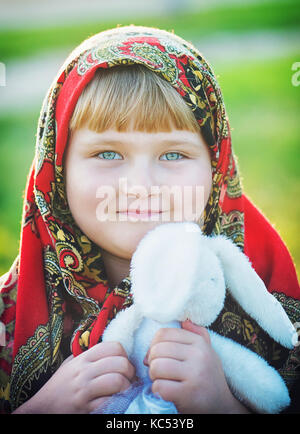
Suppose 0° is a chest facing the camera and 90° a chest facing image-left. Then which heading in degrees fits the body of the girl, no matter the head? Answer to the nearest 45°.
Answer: approximately 0°
